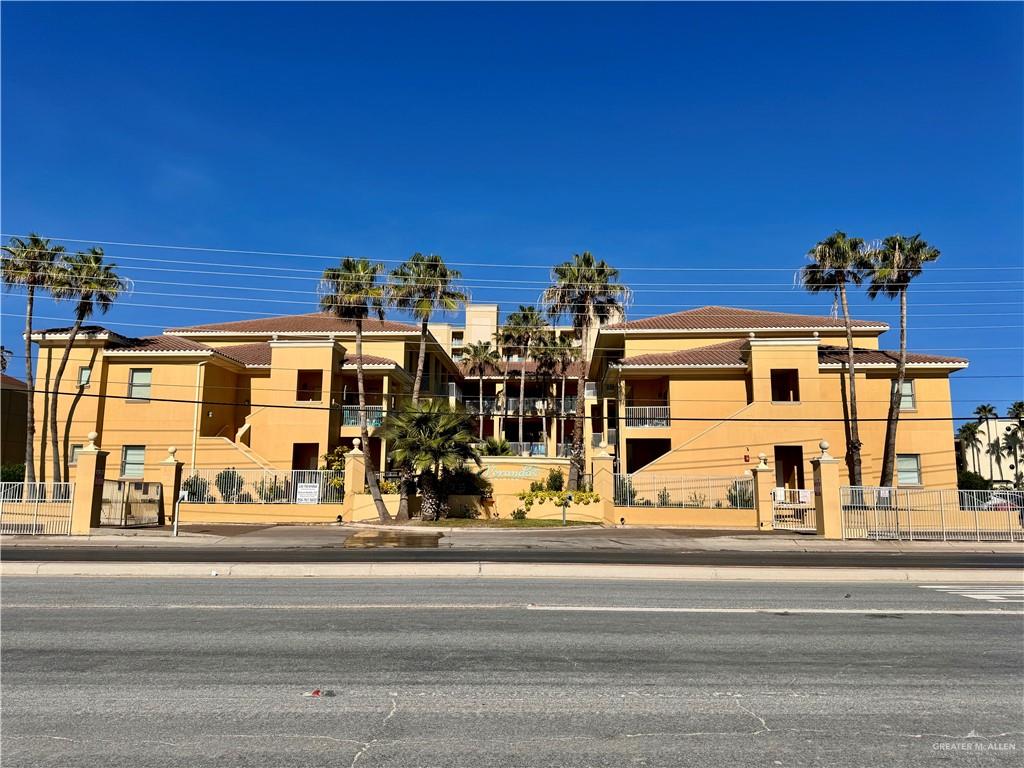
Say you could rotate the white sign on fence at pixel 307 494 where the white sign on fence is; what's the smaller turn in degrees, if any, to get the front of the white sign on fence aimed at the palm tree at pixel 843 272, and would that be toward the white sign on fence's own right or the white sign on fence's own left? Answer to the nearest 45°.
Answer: approximately 90° to the white sign on fence's own left

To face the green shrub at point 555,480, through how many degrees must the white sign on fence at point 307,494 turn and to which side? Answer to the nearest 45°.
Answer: approximately 90° to its left

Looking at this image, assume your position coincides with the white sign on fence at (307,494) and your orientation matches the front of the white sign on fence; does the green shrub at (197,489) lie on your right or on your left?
on your right

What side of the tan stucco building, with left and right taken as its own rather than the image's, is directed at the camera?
front

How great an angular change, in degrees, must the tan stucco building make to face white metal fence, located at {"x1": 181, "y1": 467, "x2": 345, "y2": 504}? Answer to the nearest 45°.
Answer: approximately 45° to its right

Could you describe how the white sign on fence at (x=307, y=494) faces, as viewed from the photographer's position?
facing the viewer

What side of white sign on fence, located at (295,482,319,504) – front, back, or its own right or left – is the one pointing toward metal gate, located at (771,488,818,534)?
left

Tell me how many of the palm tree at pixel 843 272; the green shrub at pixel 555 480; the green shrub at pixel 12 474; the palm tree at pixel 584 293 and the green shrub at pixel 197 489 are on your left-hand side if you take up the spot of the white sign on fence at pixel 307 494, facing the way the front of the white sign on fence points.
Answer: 3

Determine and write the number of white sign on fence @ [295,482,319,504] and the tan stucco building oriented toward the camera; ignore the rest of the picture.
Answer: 2

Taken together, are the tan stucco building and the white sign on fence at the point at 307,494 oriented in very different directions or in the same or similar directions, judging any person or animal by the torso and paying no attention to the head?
same or similar directions

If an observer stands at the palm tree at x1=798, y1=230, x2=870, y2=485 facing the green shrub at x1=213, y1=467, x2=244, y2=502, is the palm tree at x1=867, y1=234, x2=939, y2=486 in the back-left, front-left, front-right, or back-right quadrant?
back-left

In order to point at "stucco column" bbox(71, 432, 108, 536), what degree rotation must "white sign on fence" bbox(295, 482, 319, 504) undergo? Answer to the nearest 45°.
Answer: approximately 45° to its right

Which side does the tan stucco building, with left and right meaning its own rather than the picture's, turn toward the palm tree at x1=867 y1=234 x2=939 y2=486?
left

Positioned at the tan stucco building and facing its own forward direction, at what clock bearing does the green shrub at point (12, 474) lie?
The green shrub is roughly at 3 o'clock from the tan stucco building.

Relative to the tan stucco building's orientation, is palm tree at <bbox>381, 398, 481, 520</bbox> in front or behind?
in front
